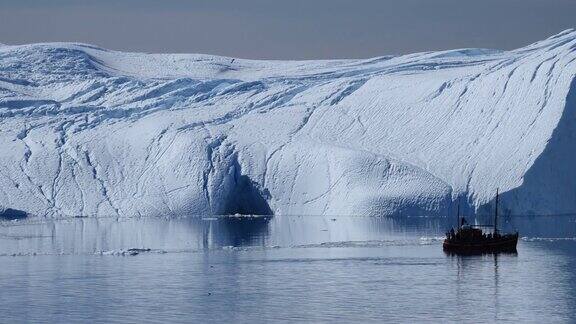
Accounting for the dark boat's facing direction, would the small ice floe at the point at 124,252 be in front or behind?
behind

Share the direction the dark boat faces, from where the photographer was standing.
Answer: facing to the right of the viewer
